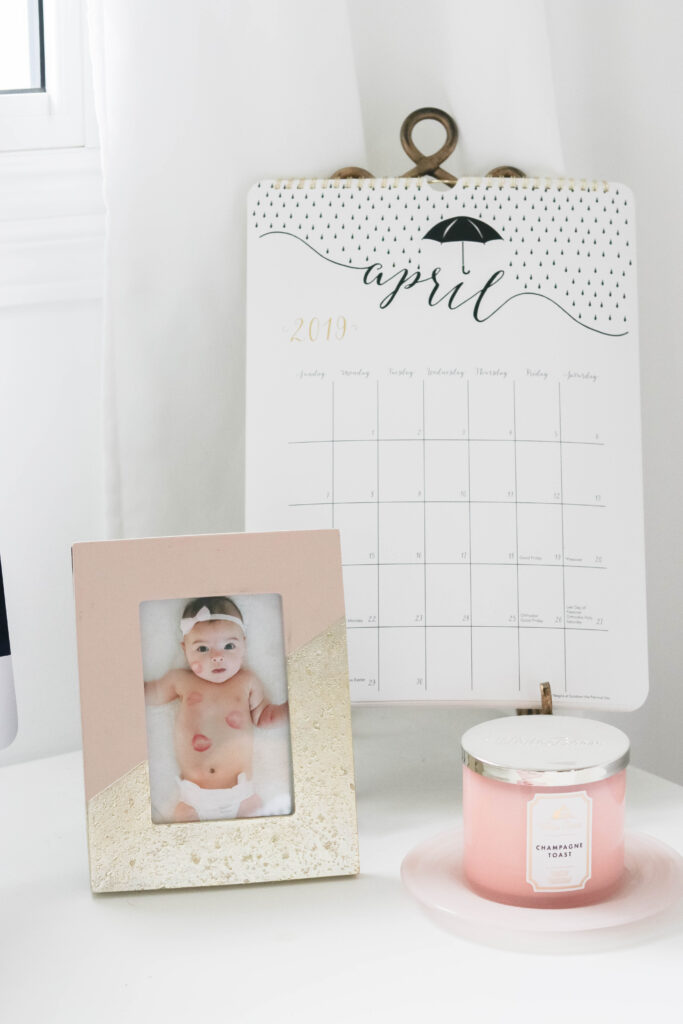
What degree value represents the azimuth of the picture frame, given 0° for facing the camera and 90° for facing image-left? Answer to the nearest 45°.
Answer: approximately 0°

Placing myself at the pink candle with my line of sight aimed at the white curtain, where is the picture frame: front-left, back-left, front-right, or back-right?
front-left

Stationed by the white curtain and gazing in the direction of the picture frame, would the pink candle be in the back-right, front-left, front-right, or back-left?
front-left
